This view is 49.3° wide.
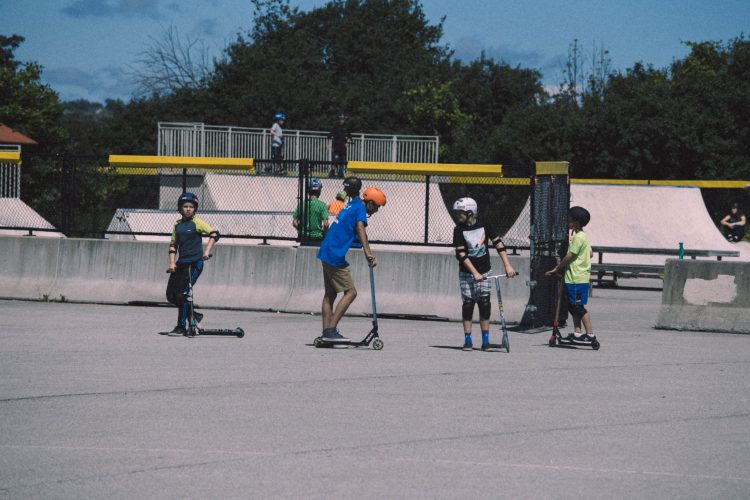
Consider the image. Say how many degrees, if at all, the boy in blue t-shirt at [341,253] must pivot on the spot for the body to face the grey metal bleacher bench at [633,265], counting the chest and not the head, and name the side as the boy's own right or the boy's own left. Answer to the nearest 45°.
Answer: approximately 45° to the boy's own left

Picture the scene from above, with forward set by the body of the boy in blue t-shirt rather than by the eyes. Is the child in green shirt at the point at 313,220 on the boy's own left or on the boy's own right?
on the boy's own left

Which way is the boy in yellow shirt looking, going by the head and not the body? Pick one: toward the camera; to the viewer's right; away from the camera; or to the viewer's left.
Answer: to the viewer's left

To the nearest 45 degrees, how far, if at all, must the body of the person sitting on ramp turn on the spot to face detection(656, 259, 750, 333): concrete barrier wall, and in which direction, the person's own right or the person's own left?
0° — they already face it

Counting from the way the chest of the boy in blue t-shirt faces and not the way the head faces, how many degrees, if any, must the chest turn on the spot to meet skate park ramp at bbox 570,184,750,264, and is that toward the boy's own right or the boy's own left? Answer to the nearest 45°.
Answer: approximately 45° to the boy's own left

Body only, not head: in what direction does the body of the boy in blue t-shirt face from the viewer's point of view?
to the viewer's right

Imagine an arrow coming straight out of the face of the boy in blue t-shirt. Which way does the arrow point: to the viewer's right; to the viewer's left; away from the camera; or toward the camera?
to the viewer's right
